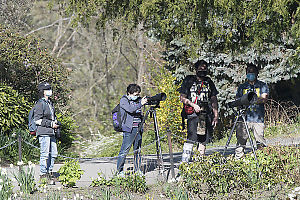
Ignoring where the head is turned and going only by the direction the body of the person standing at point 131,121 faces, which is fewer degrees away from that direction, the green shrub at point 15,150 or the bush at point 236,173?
the bush

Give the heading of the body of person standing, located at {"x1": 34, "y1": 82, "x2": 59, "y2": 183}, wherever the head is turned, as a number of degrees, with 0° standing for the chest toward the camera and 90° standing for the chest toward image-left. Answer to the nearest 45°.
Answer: approximately 315°

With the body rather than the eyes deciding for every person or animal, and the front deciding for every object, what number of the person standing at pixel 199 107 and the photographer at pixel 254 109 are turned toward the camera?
2

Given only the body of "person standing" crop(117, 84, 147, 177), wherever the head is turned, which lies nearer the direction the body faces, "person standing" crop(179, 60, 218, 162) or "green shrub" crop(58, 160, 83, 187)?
the person standing

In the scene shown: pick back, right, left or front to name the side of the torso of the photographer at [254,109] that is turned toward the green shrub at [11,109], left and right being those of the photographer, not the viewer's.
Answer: right

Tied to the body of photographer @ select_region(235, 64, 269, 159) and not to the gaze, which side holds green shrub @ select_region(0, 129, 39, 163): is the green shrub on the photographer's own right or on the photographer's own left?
on the photographer's own right

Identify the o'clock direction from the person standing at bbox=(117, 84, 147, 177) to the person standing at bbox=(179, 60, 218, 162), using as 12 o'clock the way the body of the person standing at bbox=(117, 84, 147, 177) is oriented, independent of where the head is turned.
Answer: the person standing at bbox=(179, 60, 218, 162) is roughly at 11 o'clock from the person standing at bbox=(117, 84, 147, 177).

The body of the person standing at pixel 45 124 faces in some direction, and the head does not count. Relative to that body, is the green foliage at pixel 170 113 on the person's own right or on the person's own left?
on the person's own left
